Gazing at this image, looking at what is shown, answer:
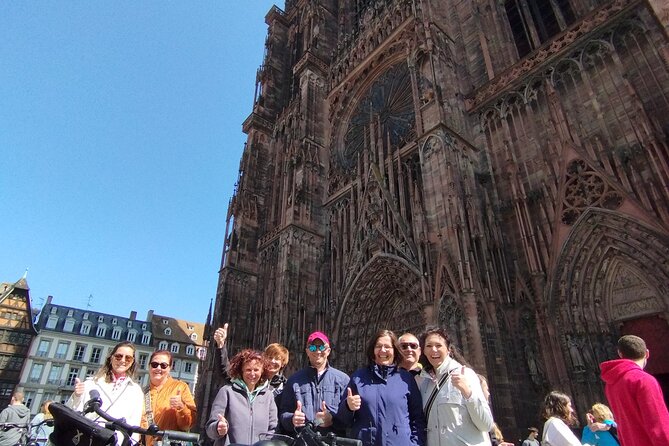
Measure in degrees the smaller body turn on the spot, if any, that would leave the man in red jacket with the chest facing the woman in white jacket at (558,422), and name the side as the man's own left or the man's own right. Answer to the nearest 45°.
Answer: approximately 90° to the man's own left

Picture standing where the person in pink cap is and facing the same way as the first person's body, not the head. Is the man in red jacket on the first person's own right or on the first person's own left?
on the first person's own left

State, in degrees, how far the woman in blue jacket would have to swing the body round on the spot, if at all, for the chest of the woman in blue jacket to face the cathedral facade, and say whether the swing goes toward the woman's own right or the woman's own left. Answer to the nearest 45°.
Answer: approximately 135° to the woman's own left

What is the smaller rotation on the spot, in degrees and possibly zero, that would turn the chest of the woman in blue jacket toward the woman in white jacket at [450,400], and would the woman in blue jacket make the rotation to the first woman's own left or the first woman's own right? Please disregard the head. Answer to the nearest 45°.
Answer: approximately 90° to the first woman's own left

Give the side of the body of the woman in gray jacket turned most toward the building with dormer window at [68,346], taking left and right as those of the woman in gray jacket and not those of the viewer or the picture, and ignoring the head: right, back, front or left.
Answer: back

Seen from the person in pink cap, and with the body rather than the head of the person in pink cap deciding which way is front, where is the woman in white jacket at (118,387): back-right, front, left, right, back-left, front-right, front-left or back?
right

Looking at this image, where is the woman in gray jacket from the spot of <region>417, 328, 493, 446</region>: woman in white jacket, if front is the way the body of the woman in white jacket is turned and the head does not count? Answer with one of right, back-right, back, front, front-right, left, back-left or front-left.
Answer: front-right

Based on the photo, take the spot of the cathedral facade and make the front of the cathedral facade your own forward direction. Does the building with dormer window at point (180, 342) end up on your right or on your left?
on your right

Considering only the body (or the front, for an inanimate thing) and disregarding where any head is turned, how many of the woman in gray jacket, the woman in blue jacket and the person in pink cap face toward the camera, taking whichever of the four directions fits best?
3

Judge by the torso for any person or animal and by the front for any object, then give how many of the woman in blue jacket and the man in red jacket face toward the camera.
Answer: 1

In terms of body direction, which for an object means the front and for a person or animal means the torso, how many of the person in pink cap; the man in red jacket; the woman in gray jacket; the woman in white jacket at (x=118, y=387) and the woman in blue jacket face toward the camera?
4

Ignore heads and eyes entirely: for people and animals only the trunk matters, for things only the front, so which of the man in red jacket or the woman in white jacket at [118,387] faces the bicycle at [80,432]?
the woman in white jacket
